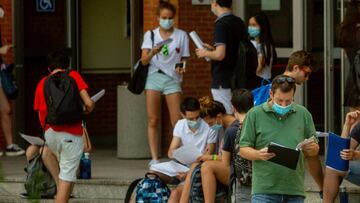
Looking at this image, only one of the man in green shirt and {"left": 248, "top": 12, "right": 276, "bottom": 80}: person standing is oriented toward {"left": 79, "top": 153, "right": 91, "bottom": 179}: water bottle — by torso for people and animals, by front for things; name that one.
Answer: the person standing

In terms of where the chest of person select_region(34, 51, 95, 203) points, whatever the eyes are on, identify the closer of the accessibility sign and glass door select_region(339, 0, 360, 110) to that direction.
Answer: the accessibility sign

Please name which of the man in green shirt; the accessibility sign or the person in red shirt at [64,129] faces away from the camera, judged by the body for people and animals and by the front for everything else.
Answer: the person in red shirt

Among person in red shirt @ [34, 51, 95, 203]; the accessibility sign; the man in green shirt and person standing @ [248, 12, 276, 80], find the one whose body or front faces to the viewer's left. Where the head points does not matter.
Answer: person standing @ [248, 12, 276, 80]

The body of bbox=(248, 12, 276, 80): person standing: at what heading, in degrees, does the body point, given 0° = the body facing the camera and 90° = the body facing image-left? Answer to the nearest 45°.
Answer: approximately 90°

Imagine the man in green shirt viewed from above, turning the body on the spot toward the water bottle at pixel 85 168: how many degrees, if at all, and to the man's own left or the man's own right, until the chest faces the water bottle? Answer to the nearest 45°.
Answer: approximately 135° to the man's own right

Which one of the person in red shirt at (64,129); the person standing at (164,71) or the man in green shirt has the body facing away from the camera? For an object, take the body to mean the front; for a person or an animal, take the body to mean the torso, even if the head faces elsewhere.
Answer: the person in red shirt at (64,129)

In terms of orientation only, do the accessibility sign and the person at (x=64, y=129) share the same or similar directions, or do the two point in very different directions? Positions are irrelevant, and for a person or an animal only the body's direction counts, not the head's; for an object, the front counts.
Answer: very different directions
